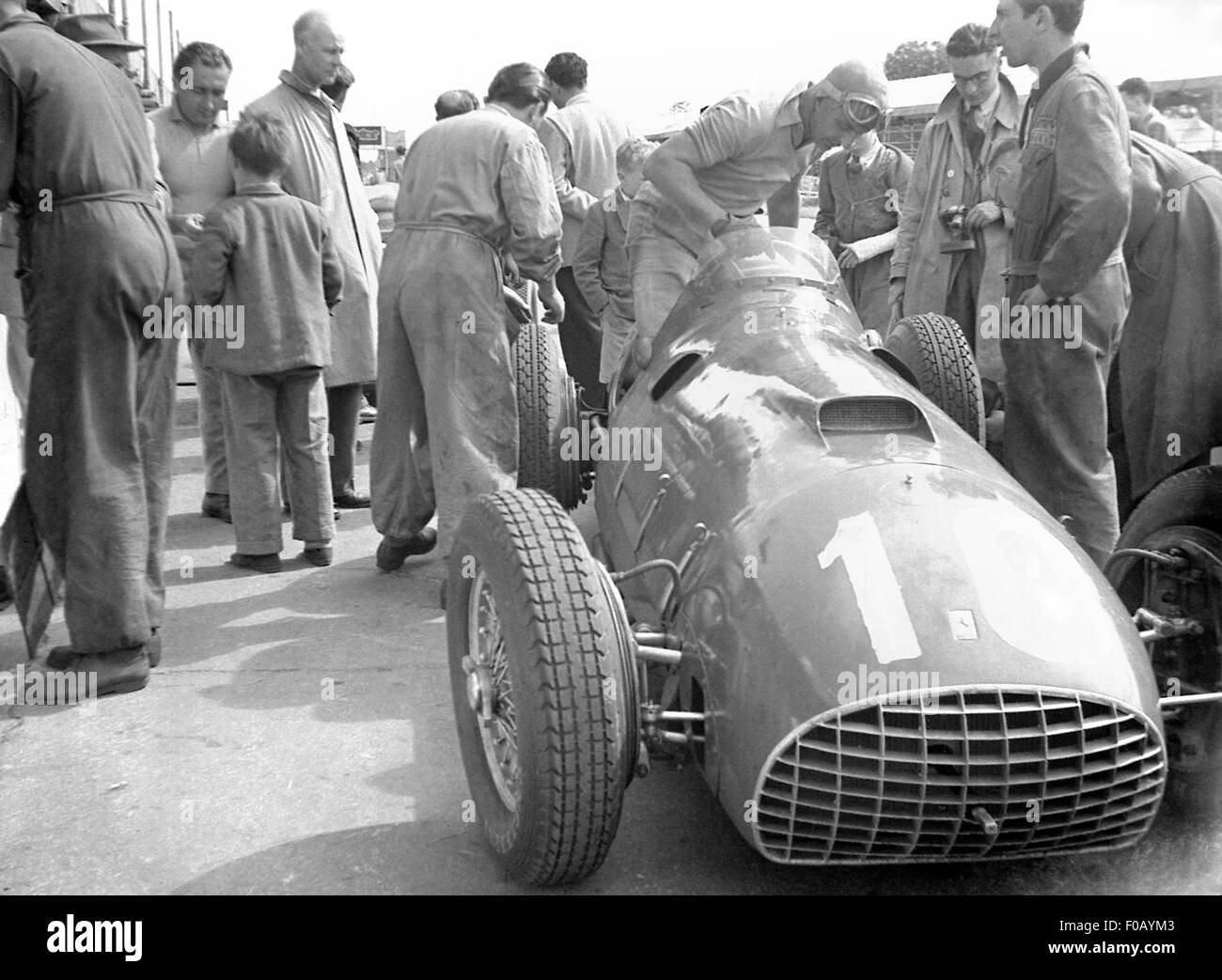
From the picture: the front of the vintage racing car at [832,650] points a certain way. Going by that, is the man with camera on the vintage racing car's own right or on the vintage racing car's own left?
on the vintage racing car's own left

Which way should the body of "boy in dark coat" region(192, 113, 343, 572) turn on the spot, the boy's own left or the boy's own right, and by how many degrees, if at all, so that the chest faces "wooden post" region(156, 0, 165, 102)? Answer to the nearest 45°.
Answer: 0° — they already face it

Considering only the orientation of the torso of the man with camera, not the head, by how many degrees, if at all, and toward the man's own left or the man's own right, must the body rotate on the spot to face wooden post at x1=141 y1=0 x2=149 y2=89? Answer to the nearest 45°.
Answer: approximately 135° to the man's own right

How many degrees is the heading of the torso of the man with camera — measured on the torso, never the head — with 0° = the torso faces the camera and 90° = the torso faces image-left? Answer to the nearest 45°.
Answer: approximately 0°

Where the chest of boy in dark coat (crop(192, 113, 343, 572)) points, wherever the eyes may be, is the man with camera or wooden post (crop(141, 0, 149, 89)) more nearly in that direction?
the wooden post

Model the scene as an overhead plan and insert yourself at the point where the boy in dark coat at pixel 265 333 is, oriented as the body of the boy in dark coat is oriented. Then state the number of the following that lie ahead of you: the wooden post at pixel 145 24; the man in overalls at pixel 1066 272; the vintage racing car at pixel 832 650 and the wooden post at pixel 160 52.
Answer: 2

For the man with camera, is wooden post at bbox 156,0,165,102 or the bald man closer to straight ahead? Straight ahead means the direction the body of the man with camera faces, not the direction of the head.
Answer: the bald man

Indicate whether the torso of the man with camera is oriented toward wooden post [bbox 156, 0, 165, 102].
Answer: no

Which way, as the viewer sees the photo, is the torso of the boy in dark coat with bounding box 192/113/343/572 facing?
away from the camera

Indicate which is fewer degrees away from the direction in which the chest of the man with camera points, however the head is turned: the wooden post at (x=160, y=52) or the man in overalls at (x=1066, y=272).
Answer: the man in overalls
